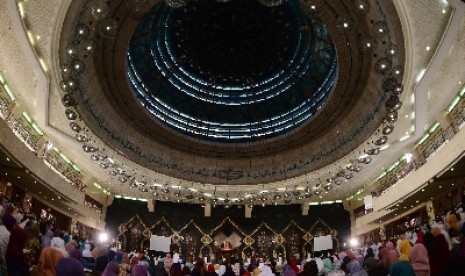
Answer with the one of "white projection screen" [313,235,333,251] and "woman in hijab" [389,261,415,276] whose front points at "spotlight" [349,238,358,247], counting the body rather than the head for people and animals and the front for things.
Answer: the woman in hijab

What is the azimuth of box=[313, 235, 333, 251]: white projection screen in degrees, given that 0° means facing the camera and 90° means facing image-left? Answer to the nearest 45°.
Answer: approximately 0°

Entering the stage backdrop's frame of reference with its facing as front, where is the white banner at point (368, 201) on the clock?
The white banner is roughly at 10 o'clock from the stage backdrop.

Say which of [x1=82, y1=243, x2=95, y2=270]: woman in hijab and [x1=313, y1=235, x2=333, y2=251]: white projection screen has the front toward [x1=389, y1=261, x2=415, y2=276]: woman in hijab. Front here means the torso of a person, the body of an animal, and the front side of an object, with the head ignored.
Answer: the white projection screen

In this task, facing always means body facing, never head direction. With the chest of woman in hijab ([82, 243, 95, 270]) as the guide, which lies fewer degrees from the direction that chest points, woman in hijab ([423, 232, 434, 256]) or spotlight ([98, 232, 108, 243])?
the spotlight

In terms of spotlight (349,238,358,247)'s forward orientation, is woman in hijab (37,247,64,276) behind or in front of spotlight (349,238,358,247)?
in front

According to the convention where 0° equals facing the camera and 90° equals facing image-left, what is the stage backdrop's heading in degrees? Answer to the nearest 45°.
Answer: approximately 0°

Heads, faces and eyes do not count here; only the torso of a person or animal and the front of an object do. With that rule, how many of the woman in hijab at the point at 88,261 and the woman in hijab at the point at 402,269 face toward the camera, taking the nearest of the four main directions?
0

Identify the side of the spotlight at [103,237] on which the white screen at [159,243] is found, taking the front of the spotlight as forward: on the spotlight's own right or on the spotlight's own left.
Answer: on the spotlight's own left

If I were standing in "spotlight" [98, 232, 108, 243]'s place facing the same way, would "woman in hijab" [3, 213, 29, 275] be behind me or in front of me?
in front

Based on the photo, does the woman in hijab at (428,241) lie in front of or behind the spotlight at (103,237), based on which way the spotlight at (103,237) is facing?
in front

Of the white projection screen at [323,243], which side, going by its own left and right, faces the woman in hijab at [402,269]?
front

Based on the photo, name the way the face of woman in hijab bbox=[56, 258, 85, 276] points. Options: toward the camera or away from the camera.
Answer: away from the camera

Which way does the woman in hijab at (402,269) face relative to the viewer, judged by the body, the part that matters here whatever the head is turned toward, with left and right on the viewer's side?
facing away from the viewer

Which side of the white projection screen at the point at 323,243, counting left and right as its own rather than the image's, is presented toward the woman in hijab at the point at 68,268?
front
